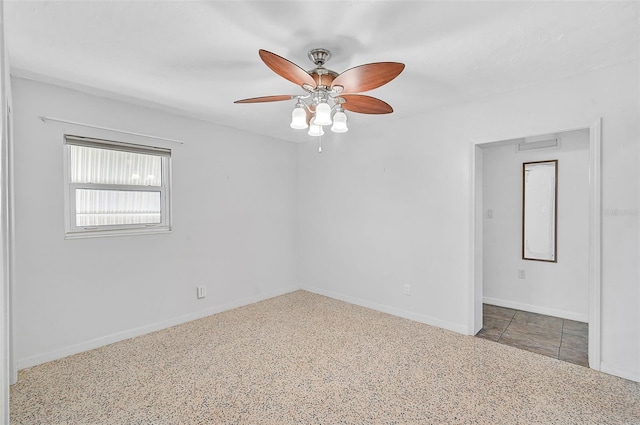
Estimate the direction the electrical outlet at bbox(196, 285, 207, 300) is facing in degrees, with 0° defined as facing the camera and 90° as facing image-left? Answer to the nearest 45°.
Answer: approximately 315°

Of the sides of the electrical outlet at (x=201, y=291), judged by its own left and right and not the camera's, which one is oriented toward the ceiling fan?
front
